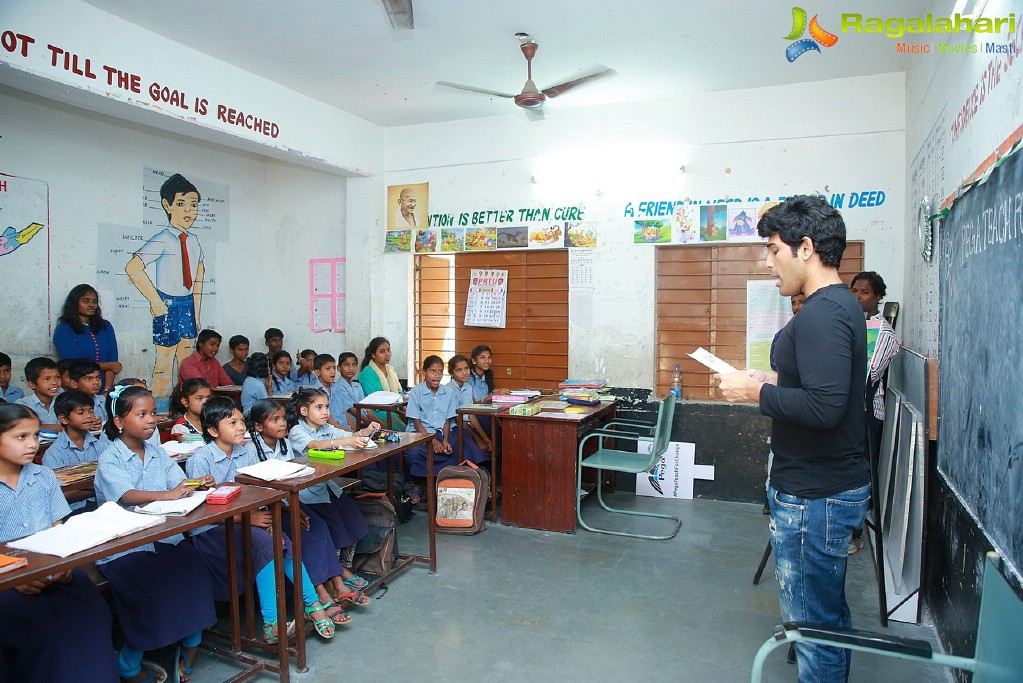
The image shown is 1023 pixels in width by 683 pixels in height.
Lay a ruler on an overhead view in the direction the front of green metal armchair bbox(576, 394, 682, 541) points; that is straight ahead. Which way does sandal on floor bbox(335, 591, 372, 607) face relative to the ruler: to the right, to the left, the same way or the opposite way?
the opposite way

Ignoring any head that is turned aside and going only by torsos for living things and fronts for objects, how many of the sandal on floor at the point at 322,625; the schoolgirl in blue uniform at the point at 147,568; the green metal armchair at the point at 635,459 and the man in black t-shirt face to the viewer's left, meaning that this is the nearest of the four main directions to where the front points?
2

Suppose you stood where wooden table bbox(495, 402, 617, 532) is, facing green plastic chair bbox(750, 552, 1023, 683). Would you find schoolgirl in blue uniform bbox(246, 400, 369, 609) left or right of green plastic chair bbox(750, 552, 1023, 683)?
right

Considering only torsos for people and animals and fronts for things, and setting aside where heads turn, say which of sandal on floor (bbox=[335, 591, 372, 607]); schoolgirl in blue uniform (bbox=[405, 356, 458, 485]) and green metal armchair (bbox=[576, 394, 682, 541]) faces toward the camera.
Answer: the schoolgirl in blue uniform

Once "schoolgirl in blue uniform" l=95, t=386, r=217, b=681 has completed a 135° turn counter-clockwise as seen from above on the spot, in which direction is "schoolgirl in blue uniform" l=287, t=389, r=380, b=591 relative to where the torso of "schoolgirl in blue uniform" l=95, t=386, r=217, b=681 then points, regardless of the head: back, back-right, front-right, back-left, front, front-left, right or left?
front-right

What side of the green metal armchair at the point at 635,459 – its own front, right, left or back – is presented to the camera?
left

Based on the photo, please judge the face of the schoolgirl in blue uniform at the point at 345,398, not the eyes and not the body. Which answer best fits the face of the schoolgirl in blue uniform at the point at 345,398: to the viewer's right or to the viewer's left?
to the viewer's right

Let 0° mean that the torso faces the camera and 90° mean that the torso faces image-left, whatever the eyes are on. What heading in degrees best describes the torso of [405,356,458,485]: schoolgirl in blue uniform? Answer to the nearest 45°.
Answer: approximately 0°

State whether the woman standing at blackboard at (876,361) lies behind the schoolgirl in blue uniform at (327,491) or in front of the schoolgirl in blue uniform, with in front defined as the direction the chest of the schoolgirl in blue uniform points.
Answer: in front

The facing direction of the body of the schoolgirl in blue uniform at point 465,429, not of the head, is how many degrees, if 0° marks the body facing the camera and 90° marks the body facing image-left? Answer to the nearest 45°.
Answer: approximately 315°

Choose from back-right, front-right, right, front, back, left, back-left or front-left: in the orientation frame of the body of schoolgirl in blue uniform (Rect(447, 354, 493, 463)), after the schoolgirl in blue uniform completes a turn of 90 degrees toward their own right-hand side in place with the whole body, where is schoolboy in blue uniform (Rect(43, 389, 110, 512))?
front
